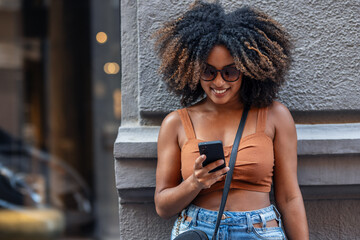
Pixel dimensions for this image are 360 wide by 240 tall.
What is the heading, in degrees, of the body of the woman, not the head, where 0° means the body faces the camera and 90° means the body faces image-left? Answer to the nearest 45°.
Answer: approximately 0°
